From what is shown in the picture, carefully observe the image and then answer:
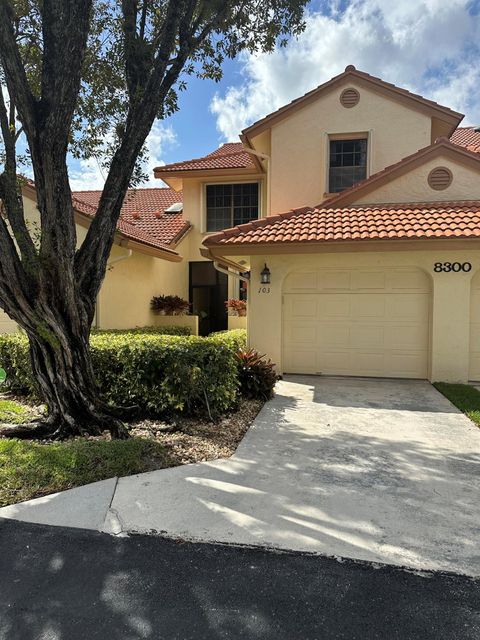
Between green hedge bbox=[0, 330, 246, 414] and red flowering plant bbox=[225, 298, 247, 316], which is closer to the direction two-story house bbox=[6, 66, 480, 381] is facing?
the green hedge

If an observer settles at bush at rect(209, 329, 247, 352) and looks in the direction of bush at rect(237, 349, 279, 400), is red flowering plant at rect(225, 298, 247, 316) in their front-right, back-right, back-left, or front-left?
back-left

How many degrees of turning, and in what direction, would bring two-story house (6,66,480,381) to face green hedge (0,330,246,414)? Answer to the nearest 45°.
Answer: approximately 45° to its right

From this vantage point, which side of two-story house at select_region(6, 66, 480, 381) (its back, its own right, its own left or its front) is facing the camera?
front

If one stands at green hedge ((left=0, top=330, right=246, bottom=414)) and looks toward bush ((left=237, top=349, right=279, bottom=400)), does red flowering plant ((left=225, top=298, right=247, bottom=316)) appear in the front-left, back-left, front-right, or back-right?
front-left
